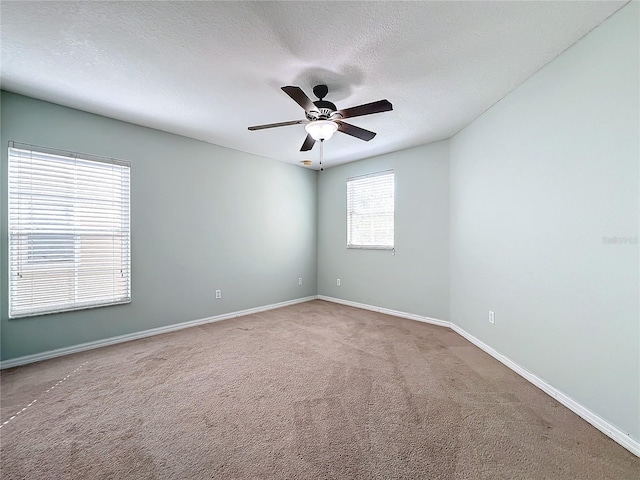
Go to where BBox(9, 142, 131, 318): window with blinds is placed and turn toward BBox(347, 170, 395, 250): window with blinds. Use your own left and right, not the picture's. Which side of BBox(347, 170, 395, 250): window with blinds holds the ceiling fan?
right

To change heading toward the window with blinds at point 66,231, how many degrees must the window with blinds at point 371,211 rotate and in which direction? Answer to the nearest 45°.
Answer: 0° — it already faces it

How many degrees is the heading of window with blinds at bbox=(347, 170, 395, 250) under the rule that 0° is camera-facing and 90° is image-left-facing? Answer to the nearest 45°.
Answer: approximately 45°

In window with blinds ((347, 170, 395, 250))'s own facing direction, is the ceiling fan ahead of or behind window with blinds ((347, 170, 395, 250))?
ahead

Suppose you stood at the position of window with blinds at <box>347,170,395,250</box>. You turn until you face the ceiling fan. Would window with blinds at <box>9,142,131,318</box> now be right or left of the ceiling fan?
right
